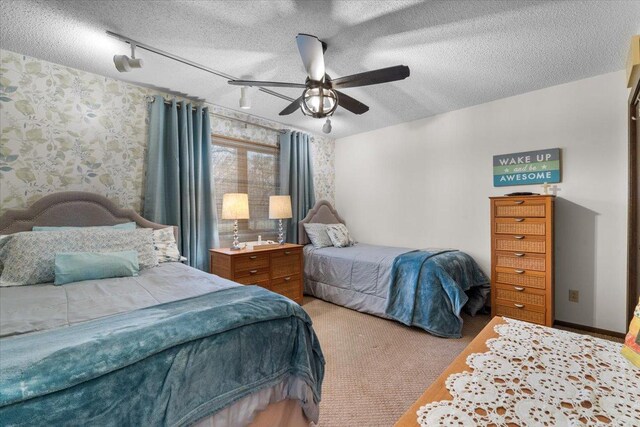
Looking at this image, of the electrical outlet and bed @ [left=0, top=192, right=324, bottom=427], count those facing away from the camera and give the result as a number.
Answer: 0

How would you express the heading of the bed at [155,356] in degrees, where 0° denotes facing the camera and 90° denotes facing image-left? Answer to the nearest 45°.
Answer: approximately 315°

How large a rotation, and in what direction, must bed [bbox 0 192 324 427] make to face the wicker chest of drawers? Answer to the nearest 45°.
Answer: approximately 45° to its left

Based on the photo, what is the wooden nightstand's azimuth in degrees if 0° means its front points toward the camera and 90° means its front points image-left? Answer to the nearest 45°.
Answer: approximately 315°

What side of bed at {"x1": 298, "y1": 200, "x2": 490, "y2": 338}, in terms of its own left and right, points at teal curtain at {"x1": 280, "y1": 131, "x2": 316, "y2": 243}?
back

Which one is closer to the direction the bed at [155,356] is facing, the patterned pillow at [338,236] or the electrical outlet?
the electrical outlet

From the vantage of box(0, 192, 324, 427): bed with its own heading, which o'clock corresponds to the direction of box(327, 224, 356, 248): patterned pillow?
The patterned pillow is roughly at 9 o'clock from the bed.

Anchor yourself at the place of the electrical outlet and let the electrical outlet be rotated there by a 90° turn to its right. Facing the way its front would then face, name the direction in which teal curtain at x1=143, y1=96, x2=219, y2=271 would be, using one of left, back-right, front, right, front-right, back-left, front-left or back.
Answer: front-left

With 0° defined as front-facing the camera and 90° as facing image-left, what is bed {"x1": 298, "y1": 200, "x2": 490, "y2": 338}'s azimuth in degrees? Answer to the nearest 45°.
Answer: approximately 315°

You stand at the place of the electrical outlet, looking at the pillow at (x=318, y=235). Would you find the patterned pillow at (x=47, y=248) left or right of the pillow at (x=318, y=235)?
left

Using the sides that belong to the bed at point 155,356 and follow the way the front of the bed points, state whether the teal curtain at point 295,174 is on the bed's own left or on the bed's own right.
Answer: on the bed's own left

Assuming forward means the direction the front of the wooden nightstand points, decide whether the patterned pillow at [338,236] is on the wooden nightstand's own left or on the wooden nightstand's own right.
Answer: on the wooden nightstand's own left
